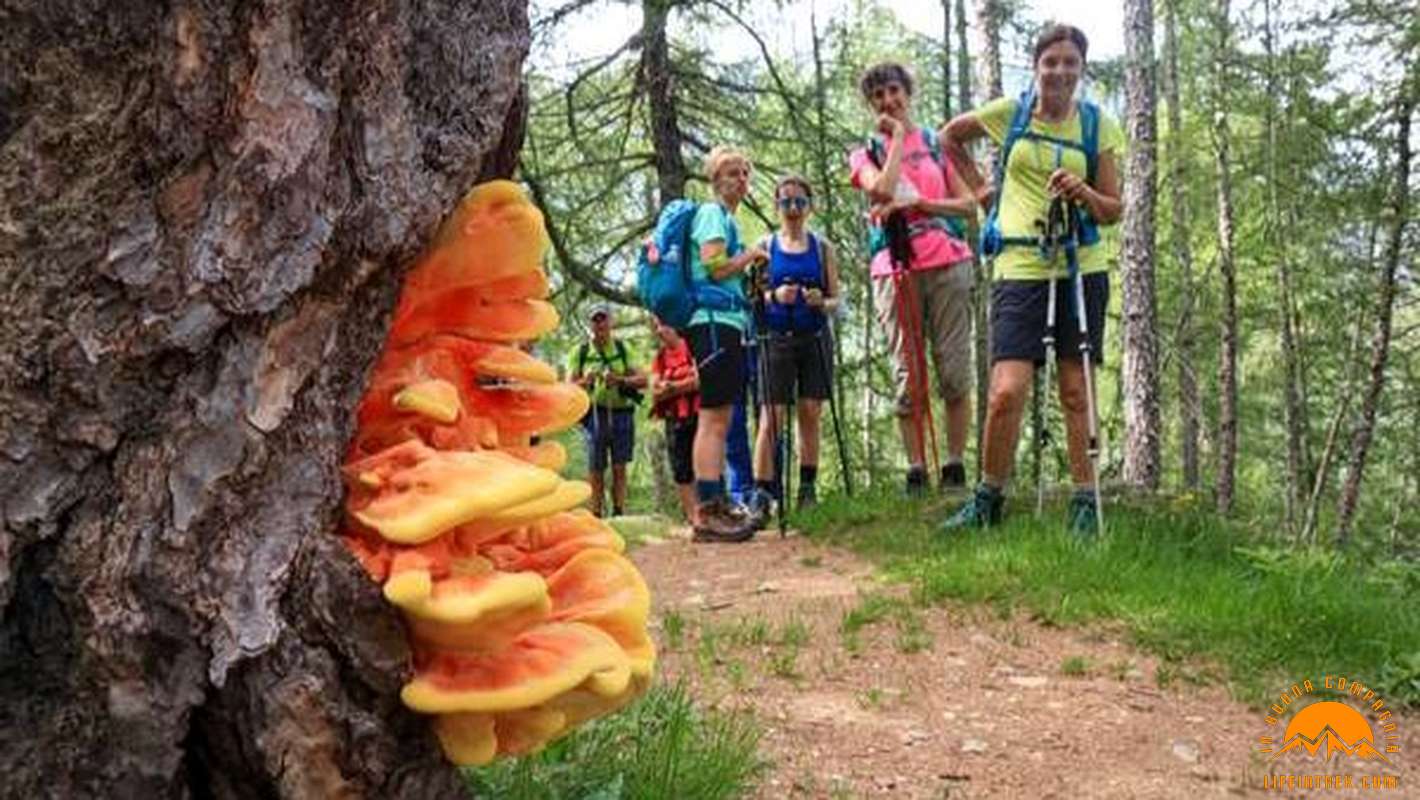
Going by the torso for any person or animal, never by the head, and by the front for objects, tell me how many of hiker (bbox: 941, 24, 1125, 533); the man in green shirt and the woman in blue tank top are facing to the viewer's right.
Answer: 0

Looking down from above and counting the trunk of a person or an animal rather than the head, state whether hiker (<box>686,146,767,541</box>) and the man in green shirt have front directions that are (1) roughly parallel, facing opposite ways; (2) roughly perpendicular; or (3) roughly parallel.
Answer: roughly perpendicular

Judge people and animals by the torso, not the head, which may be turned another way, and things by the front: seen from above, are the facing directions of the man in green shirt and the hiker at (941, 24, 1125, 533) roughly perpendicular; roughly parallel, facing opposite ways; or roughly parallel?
roughly parallel

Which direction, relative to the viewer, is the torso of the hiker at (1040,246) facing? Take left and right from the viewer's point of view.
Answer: facing the viewer

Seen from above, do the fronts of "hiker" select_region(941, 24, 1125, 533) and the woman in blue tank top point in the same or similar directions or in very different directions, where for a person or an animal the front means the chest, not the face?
same or similar directions

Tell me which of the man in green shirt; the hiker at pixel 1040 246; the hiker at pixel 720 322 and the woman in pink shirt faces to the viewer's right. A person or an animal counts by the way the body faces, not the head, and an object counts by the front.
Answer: the hiker at pixel 720 322

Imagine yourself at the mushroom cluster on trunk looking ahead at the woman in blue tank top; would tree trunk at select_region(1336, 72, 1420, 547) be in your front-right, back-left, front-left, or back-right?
front-right

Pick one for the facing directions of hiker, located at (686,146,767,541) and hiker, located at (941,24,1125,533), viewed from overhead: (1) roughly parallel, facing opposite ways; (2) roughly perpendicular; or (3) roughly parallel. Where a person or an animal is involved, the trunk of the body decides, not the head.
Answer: roughly perpendicular

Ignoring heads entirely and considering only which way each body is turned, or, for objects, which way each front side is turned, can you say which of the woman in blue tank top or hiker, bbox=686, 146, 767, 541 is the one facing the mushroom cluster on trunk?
the woman in blue tank top

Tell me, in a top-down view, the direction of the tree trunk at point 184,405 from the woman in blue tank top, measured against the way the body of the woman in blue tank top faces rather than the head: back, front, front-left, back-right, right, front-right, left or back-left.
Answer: front

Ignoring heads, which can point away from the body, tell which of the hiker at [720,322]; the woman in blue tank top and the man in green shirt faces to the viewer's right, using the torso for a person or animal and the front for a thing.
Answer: the hiker

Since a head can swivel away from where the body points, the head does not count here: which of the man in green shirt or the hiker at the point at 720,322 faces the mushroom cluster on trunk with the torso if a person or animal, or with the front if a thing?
the man in green shirt

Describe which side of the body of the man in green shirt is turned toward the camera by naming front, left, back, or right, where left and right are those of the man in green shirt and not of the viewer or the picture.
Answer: front

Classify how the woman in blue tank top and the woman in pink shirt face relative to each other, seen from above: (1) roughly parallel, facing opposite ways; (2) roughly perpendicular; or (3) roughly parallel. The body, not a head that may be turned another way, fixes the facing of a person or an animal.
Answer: roughly parallel

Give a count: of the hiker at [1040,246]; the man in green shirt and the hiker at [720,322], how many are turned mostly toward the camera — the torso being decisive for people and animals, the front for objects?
2

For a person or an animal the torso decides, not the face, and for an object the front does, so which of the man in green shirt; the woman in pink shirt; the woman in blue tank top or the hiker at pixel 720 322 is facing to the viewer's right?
the hiker
